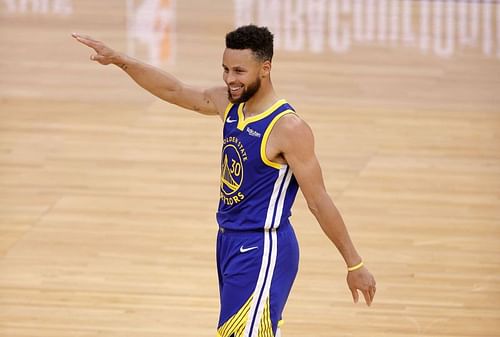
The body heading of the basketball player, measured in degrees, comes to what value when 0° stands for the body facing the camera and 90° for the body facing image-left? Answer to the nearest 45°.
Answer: approximately 45°
